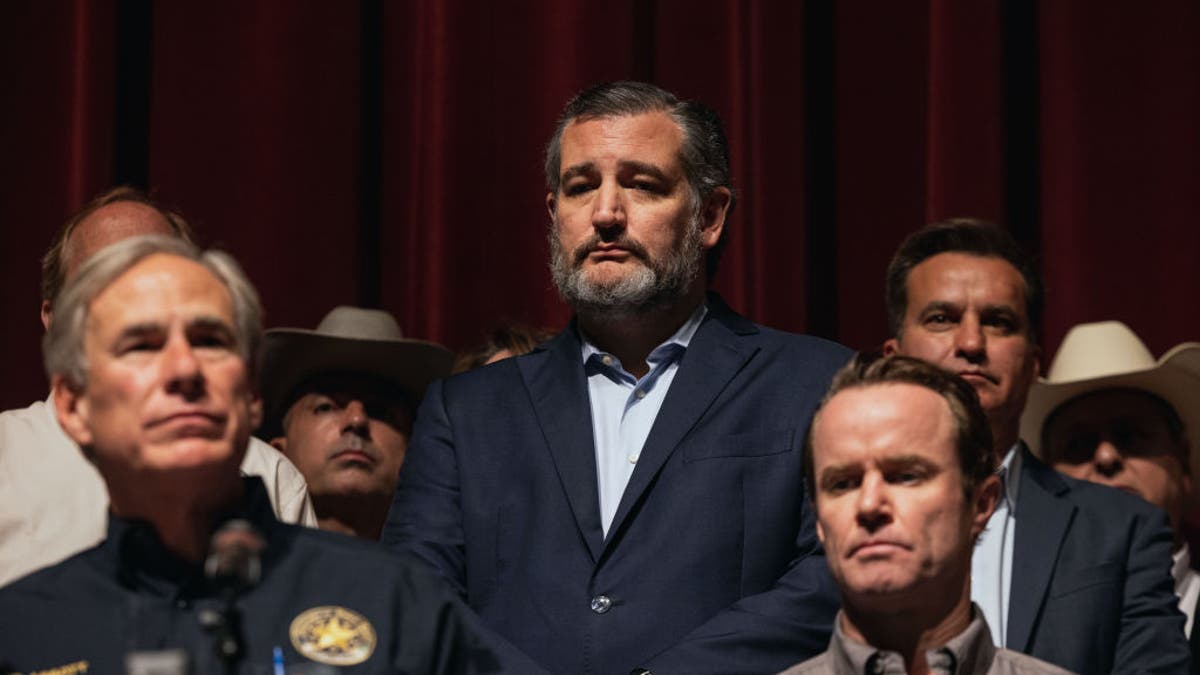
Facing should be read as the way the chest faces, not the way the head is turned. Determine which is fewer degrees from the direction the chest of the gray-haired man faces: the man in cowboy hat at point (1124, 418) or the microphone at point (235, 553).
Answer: the microphone

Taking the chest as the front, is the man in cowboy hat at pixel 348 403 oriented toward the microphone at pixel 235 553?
yes

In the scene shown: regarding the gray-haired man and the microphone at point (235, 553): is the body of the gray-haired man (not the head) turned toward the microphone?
yes

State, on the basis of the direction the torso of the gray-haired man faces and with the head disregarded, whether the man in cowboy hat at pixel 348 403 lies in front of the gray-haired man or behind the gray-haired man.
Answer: behind

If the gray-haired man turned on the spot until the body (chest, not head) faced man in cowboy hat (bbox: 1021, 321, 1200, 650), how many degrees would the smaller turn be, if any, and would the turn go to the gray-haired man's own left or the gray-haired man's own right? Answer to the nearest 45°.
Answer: approximately 135° to the gray-haired man's own left

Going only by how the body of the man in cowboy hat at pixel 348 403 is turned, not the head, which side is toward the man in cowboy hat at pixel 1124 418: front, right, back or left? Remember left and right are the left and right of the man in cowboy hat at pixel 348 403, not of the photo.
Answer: left

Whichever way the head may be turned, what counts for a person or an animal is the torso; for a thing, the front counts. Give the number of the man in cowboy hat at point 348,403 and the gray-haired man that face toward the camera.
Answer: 2

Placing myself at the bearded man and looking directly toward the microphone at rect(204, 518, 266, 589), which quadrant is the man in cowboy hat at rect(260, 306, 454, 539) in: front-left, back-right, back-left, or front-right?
back-right

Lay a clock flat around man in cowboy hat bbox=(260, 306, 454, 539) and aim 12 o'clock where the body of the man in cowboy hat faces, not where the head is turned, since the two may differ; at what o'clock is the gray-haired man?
The gray-haired man is roughly at 12 o'clock from the man in cowboy hat.
